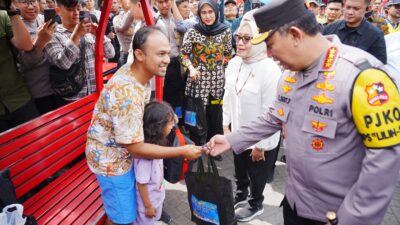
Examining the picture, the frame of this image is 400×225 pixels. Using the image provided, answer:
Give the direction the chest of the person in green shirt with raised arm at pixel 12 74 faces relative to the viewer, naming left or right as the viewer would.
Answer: facing to the right of the viewer

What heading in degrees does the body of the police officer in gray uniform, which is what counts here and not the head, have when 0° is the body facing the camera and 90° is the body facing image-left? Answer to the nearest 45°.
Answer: approximately 45°

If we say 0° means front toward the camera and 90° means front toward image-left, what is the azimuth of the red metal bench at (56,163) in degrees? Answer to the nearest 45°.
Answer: approximately 315°

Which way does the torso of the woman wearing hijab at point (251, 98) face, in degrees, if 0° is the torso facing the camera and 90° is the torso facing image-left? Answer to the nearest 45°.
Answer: approximately 45°

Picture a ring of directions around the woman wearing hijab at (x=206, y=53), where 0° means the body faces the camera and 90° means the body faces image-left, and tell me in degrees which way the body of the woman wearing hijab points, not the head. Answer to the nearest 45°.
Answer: approximately 0°

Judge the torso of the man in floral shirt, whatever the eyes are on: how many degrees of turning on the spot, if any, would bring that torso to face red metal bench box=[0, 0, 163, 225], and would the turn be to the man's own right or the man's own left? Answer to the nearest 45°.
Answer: approximately 135° to the man's own left

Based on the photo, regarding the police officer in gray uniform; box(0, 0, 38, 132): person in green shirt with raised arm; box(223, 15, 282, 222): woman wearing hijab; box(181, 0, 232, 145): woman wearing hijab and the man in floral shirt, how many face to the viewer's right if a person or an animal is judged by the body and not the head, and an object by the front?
2

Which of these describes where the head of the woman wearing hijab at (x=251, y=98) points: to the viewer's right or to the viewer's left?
to the viewer's left
